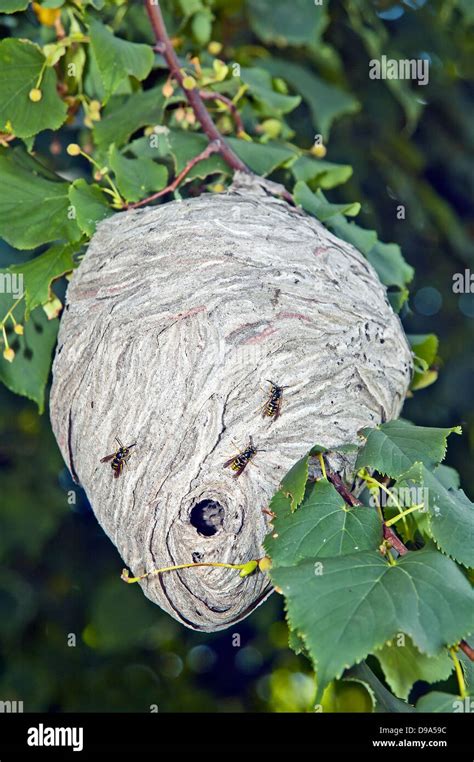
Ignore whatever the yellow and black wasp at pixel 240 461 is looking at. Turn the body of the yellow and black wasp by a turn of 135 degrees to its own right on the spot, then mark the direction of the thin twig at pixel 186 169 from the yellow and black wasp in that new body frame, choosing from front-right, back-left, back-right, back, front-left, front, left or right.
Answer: back

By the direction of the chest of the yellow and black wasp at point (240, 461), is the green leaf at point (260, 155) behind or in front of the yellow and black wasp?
in front

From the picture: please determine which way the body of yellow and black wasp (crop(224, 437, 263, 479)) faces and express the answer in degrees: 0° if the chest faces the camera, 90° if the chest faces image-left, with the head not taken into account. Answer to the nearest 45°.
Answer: approximately 225°

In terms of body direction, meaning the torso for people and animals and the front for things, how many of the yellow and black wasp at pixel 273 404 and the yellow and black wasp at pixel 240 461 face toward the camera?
0

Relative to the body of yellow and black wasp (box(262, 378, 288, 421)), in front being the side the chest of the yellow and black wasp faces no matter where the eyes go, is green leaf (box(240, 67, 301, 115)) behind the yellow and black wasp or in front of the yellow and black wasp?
in front

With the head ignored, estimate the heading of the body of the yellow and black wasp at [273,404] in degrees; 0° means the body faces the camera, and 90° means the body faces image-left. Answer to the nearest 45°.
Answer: approximately 180°
